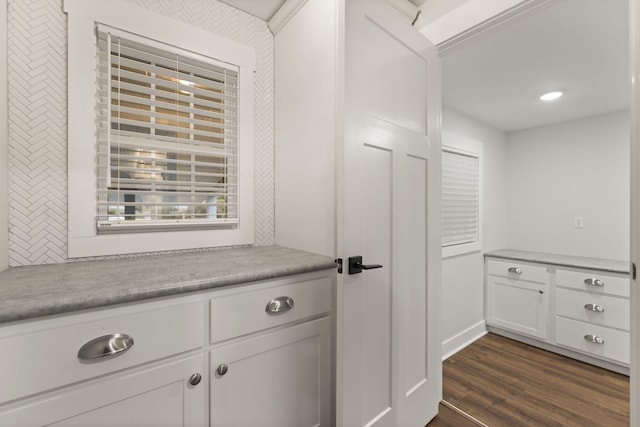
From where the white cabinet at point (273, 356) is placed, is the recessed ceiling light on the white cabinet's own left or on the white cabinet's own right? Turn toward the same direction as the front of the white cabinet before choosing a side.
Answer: on the white cabinet's own left

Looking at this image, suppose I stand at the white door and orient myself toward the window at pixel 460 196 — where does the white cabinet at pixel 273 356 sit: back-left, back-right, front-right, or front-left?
back-left

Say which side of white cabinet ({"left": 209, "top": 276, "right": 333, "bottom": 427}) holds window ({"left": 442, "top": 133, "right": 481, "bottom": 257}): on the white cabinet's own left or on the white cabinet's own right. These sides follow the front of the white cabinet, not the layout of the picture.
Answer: on the white cabinet's own left

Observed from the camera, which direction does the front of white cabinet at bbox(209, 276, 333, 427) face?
facing the viewer and to the right of the viewer

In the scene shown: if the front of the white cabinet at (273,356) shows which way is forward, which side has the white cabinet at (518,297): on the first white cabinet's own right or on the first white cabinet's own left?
on the first white cabinet's own left
